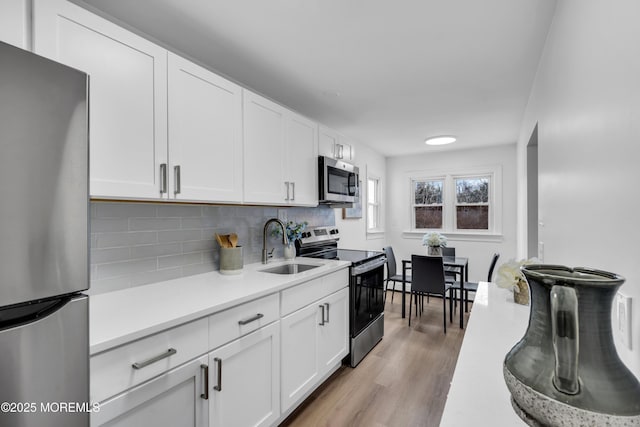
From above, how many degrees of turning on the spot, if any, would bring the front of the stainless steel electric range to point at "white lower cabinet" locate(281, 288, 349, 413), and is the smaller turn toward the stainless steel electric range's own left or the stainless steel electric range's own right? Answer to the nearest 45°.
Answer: approximately 90° to the stainless steel electric range's own right

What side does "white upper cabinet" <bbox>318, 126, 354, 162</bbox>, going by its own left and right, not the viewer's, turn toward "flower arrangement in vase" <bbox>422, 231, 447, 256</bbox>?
left

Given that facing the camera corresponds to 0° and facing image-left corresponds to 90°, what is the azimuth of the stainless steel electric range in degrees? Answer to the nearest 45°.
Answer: approximately 315°

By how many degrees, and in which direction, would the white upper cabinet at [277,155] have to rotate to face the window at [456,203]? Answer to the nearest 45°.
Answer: approximately 90° to its left

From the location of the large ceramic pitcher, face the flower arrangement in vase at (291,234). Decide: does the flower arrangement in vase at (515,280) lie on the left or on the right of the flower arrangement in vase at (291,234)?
right

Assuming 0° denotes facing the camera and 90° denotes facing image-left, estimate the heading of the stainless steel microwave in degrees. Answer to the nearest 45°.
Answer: approximately 315°

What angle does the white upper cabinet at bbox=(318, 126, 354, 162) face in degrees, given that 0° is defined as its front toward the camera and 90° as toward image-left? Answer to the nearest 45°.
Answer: approximately 315°

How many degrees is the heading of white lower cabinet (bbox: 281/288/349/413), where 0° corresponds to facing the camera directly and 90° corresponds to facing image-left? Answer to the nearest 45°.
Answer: approximately 315°

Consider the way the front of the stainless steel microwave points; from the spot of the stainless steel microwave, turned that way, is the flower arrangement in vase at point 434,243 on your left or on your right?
on your left

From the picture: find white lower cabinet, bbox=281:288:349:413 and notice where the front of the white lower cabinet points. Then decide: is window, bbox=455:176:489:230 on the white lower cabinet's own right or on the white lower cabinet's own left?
on the white lower cabinet's own left

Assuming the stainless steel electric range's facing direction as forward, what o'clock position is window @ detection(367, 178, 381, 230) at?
The window is roughly at 8 o'clock from the stainless steel electric range.

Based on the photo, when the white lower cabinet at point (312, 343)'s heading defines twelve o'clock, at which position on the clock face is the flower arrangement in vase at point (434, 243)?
The flower arrangement in vase is roughly at 9 o'clock from the white lower cabinet.
